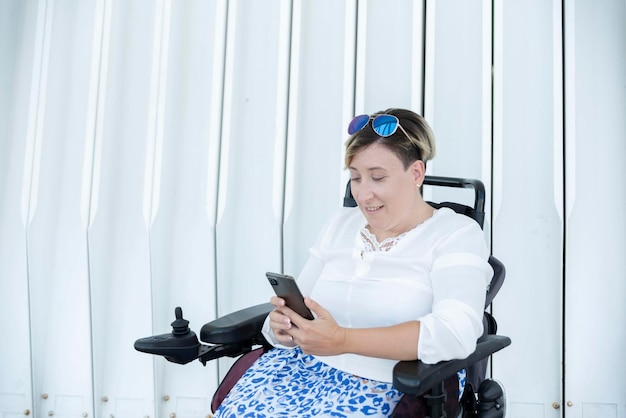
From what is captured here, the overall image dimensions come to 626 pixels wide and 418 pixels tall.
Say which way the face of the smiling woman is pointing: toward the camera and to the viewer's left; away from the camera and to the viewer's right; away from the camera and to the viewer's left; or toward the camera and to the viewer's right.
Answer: toward the camera and to the viewer's left

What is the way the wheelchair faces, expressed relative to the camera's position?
facing the viewer and to the left of the viewer
